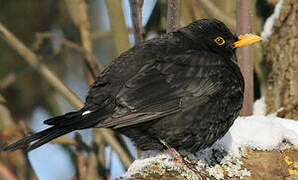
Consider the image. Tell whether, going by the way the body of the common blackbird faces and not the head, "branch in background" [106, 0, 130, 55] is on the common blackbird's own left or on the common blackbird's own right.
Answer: on the common blackbird's own left

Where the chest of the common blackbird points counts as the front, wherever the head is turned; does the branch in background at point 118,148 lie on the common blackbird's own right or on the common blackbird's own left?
on the common blackbird's own left

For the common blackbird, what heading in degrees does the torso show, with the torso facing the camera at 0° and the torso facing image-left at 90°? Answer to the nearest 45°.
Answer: approximately 270°

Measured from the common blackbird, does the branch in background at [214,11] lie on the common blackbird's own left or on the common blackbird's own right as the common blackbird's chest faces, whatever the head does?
on the common blackbird's own left

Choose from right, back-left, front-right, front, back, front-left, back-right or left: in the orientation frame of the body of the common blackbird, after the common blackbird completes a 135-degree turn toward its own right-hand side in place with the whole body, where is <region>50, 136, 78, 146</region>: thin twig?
right

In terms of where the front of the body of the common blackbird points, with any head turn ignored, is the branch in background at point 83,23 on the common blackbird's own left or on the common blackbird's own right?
on the common blackbird's own left

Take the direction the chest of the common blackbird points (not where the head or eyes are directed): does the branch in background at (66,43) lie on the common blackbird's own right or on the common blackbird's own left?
on the common blackbird's own left
